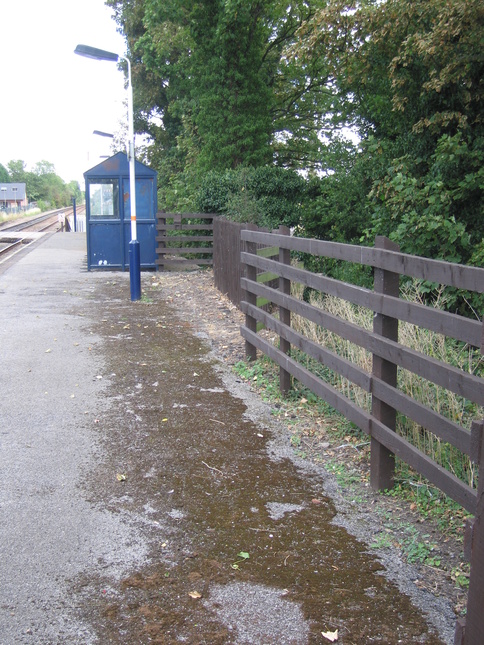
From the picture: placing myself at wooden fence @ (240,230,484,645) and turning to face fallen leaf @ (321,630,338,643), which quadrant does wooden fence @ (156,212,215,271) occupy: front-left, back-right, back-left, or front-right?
back-right

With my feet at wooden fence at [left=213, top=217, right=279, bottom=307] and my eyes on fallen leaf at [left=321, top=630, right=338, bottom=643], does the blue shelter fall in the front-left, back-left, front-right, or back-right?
back-right

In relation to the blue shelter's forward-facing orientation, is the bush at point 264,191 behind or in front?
behind

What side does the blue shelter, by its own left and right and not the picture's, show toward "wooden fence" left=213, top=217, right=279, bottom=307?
left

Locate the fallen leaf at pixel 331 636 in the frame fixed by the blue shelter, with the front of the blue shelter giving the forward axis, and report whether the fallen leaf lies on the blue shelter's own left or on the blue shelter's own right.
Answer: on the blue shelter's own left
